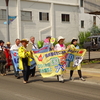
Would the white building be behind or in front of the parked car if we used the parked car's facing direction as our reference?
in front

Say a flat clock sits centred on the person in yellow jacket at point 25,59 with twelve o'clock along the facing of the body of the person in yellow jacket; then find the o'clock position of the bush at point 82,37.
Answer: The bush is roughly at 8 o'clock from the person in yellow jacket.

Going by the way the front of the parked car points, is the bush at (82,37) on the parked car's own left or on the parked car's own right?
on the parked car's own right

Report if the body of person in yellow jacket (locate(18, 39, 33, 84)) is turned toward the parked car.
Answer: no

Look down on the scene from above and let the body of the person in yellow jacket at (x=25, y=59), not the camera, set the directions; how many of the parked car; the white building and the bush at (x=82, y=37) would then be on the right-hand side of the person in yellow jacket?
0

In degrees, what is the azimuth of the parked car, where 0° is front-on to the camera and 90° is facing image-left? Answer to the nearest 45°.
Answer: approximately 90°

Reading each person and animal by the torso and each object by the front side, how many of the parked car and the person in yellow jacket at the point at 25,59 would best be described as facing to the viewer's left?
1

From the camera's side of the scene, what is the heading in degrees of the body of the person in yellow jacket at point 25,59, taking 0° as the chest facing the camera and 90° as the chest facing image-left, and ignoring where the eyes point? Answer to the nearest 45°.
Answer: approximately 315°

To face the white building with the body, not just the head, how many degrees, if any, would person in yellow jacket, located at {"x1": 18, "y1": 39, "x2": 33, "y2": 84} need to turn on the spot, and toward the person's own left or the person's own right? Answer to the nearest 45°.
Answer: approximately 135° to the person's own left

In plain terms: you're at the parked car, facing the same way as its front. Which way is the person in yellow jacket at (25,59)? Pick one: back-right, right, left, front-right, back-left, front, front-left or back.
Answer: left
